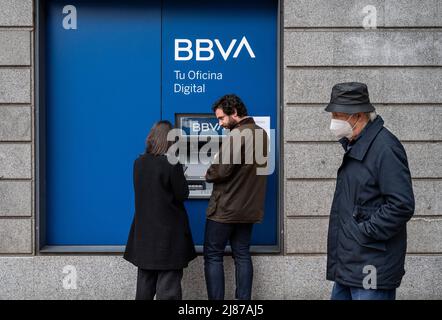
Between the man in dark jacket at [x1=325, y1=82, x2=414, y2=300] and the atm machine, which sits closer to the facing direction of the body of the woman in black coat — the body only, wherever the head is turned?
the atm machine

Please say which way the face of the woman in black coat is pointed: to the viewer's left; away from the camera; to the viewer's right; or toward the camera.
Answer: away from the camera

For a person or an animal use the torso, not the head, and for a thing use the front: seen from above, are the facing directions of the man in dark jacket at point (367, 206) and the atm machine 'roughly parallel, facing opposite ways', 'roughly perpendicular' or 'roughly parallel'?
roughly perpendicular

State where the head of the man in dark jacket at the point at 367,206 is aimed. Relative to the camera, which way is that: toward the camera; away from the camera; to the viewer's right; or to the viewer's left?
to the viewer's left

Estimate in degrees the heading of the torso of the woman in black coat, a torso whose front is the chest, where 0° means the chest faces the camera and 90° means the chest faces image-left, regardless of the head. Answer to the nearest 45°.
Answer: approximately 225°

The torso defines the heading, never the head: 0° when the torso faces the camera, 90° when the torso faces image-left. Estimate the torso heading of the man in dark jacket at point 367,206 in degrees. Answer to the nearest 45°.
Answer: approximately 90°

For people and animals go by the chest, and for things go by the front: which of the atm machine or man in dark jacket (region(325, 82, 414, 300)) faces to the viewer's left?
the man in dark jacket

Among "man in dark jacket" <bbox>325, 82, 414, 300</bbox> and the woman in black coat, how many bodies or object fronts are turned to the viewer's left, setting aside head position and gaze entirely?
1

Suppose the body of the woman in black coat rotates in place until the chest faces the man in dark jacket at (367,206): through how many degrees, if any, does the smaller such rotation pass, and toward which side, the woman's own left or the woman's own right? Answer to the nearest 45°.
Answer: approximately 90° to the woman's own right

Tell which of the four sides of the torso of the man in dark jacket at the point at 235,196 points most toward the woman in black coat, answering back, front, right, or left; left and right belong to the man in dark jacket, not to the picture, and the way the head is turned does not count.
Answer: left

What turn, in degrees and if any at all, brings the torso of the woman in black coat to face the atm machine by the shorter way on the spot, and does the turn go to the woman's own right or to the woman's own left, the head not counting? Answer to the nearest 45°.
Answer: approximately 45° to the woman's own right

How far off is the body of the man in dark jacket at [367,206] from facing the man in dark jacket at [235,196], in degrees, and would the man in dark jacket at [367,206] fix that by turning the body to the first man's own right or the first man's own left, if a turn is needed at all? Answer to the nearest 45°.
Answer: approximately 45° to the first man's own right

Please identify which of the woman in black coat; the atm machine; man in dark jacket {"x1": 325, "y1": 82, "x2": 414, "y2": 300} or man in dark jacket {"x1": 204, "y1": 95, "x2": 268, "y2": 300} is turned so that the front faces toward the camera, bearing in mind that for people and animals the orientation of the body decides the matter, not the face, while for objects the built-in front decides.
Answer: the atm machine
